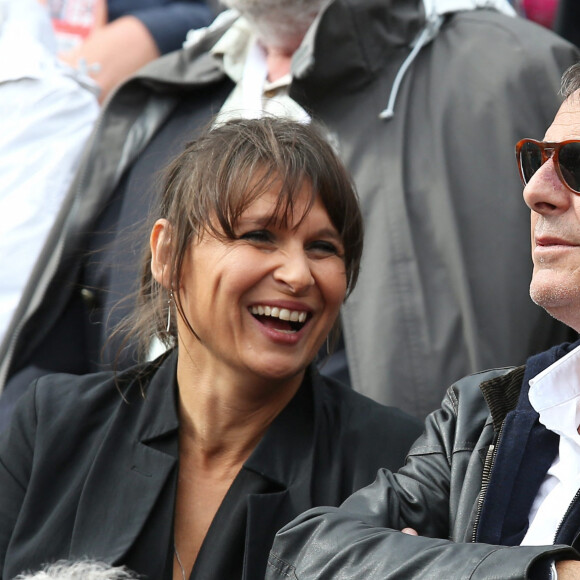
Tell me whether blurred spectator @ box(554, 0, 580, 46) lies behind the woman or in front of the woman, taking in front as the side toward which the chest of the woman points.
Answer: behind

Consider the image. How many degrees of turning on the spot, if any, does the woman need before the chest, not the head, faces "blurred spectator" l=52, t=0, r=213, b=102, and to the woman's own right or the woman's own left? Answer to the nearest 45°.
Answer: approximately 180°

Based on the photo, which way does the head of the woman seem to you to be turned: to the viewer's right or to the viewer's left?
to the viewer's right

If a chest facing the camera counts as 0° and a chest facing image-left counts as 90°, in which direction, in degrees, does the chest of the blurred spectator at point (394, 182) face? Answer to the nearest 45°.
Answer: approximately 45°

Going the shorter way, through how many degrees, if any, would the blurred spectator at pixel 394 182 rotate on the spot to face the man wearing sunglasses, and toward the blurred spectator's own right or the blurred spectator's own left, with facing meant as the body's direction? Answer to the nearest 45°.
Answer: approximately 45° to the blurred spectator's own left

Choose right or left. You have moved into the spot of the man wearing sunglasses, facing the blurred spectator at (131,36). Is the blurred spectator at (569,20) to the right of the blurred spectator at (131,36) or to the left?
right

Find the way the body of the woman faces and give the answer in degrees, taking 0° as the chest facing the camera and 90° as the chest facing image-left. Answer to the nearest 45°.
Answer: approximately 0°
